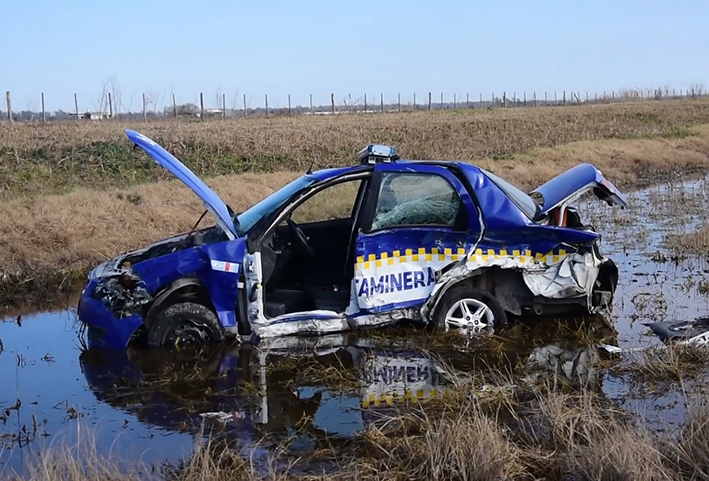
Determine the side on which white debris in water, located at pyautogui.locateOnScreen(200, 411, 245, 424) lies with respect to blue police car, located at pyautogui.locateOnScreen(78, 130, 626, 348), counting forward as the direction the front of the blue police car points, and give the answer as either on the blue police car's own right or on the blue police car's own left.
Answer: on the blue police car's own left

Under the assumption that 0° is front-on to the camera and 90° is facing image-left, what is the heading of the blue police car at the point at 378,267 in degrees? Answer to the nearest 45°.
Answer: approximately 90°
